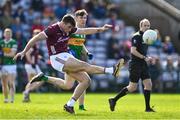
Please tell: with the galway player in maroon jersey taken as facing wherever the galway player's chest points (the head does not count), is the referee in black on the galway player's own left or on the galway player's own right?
on the galway player's own left

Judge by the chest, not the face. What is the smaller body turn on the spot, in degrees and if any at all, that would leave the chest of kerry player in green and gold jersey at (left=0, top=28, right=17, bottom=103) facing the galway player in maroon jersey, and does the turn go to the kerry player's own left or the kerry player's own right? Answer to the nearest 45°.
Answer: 0° — they already face them

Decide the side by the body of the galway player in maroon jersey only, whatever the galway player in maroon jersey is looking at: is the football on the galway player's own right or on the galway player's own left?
on the galway player's own left

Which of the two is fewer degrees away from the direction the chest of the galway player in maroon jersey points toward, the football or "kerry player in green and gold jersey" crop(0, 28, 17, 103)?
the football

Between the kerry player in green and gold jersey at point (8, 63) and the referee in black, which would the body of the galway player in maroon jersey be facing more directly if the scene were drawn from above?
the referee in black

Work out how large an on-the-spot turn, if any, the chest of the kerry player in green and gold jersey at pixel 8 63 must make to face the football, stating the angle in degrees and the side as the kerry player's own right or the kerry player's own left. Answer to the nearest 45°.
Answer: approximately 45° to the kerry player's own left

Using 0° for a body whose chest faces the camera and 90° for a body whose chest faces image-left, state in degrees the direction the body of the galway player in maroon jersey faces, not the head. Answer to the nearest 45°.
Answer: approximately 315°
